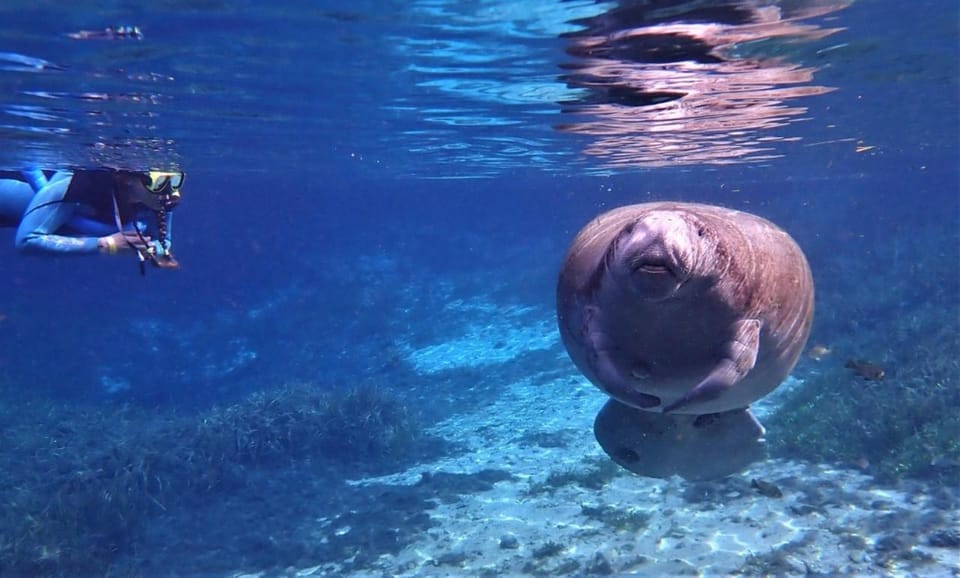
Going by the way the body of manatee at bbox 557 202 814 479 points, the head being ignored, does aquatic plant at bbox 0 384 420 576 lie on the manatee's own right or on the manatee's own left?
on the manatee's own right

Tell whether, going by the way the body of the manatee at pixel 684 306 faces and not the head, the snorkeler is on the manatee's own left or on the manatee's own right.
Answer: on the manatee's own right

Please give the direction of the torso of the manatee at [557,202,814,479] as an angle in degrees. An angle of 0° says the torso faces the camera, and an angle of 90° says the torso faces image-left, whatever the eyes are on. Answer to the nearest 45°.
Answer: approximately 0°
